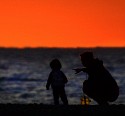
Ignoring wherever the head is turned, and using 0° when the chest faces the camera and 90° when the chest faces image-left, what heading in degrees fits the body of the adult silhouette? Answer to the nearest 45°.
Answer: approximately 90°
